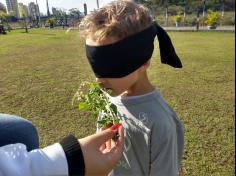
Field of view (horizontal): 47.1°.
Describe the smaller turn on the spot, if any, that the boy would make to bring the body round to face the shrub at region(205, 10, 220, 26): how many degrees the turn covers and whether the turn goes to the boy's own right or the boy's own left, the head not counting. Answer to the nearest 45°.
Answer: approximately 135° to the boy's own right

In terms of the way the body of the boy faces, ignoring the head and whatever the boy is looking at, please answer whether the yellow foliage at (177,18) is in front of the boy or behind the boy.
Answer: behind

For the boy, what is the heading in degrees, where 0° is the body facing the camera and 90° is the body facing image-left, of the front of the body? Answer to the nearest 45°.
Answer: approximately 45°
